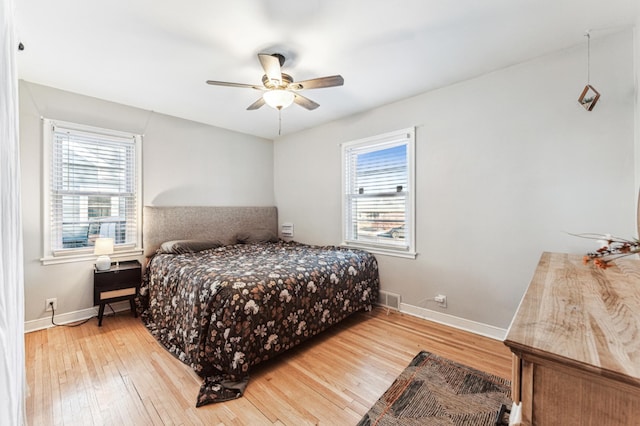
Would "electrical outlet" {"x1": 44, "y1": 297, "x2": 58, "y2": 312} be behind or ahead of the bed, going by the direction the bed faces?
behind

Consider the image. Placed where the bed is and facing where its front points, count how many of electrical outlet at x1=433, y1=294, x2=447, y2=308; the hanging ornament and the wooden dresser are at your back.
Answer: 0

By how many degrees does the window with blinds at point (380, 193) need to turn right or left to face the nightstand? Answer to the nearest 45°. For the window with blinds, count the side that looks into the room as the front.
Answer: approximately 45° to its right

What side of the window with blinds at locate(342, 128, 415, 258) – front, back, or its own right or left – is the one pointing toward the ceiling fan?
front

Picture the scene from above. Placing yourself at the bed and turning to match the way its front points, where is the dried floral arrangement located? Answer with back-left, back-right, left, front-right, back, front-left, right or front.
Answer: front

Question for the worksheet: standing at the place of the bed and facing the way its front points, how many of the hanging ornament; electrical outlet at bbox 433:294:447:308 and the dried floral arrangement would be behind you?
0

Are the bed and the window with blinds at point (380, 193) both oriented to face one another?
no

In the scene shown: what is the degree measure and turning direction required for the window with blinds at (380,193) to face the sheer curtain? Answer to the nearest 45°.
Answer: approximately 45° to its left

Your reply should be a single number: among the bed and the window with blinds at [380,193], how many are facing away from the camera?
0

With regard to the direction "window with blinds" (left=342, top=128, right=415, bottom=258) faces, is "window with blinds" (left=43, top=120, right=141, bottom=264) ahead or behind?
ahead

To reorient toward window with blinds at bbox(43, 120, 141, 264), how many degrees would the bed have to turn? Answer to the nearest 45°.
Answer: approximately 180°

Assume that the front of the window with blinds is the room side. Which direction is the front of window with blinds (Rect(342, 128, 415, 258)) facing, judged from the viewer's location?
facing the viewer and to the left of the viewer

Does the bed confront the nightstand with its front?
no

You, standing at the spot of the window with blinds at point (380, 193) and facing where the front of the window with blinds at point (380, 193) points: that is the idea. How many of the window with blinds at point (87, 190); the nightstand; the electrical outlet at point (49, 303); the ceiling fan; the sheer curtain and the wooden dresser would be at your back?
0

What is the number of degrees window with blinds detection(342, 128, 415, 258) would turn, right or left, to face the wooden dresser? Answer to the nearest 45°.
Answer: approximately 45° to its left

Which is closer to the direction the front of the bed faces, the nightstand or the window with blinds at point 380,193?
the window with blinds
